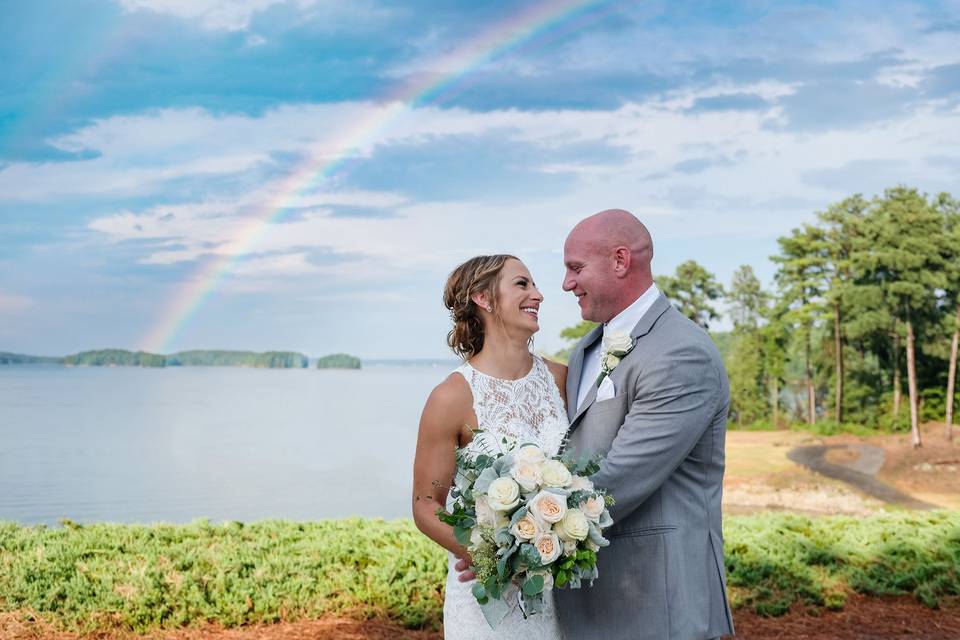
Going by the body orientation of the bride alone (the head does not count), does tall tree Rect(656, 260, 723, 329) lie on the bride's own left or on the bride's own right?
on the bride's own left

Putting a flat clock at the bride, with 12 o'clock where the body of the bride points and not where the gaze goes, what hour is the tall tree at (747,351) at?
The tall tree is roughly at 8 o'clock from the bride.

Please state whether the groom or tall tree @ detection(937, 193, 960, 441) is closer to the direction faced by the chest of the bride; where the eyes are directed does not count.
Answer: the groom

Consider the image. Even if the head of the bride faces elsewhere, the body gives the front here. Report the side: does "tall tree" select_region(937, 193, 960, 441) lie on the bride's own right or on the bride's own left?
on the bride's own left

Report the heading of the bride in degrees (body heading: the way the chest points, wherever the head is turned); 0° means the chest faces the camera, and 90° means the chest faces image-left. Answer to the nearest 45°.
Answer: approximately 315°

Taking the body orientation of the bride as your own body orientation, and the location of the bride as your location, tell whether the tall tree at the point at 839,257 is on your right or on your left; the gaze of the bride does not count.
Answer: on your left

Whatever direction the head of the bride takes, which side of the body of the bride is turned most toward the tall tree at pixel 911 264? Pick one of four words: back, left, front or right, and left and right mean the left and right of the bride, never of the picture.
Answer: left

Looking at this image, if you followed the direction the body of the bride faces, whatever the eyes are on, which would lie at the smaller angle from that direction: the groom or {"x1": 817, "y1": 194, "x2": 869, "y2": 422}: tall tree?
the groom

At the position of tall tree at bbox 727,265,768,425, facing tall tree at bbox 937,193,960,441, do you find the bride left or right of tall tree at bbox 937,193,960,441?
right
